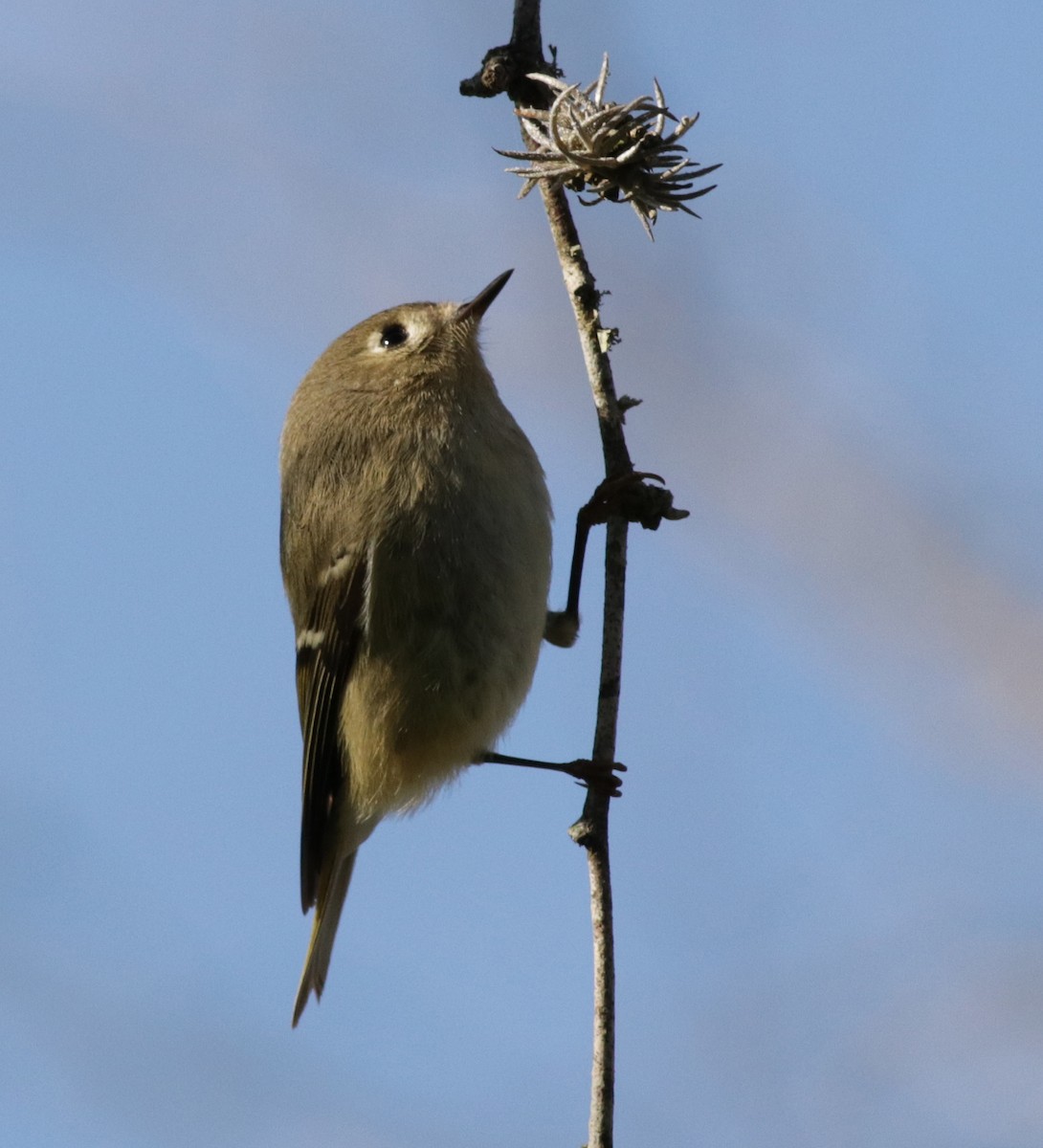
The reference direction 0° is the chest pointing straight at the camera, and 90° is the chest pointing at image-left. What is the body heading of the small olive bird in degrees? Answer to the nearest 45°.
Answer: approximately 270°
